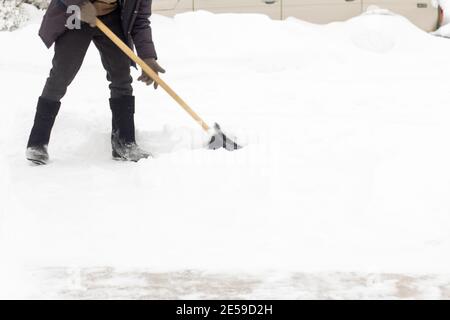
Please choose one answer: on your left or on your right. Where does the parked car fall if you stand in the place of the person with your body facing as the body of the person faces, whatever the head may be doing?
on your left

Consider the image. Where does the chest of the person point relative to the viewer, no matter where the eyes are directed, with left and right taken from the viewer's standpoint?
facing the viewer and to the right of the viewer
